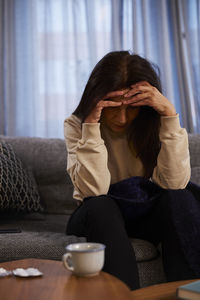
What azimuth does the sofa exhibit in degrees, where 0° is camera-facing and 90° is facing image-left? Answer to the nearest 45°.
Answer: approximately 0°

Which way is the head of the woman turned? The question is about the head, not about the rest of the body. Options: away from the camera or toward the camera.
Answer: toward the camera

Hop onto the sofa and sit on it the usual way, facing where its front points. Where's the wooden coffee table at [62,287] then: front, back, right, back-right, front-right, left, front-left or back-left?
front

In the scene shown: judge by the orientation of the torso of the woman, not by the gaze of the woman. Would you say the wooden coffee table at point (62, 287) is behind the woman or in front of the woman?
in front

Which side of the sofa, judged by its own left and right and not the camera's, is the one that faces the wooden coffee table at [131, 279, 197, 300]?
front

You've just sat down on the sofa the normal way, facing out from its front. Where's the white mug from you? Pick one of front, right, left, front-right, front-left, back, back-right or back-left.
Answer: front

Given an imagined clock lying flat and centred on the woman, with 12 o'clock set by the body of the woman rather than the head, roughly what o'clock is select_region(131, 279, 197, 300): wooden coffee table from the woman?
The wooden coffee table is roughly at 12 o'clock from the woman.

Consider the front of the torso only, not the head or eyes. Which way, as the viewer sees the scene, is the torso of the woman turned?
toward the camera

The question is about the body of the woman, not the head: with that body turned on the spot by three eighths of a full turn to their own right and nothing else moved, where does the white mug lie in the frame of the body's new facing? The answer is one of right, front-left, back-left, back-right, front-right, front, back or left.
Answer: back-left

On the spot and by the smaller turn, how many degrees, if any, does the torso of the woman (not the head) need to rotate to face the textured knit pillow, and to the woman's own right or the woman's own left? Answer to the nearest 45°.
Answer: approximately 135° to the woman's own right
